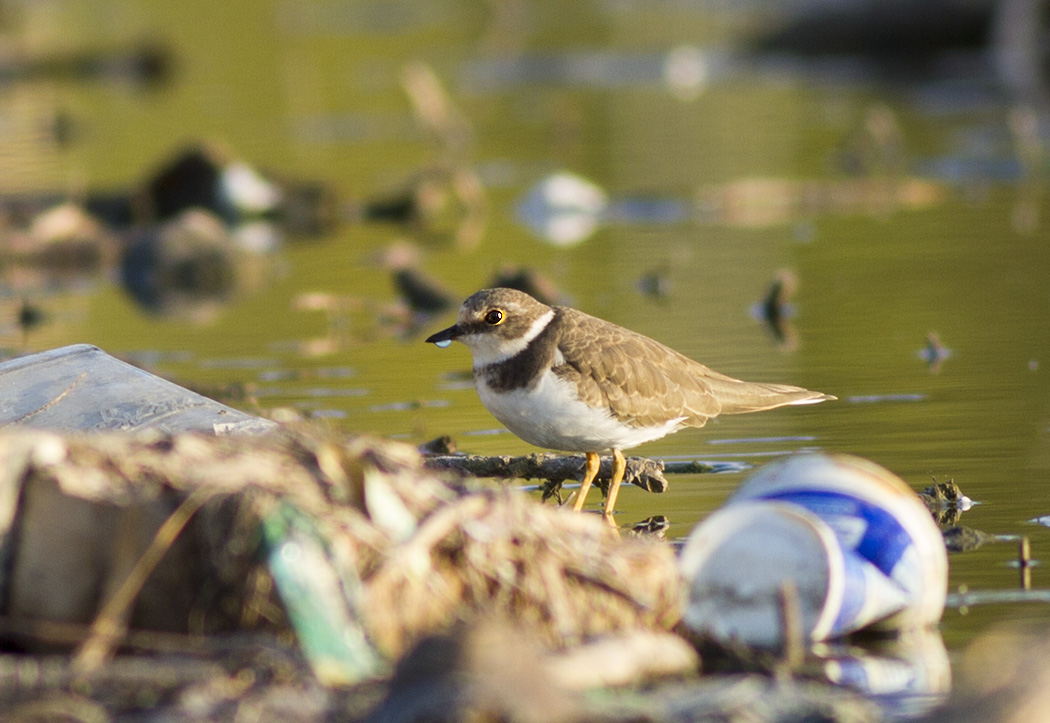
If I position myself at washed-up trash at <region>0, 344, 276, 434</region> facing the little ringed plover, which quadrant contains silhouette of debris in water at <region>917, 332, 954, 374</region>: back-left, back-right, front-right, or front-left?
front-left

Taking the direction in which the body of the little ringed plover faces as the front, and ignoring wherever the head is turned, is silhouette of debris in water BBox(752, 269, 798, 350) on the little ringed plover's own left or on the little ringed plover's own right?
on the little ringed plover's own right

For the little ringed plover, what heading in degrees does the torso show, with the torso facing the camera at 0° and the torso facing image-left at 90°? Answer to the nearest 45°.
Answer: approximately 90°

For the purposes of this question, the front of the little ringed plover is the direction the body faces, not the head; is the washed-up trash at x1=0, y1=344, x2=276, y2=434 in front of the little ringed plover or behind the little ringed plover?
in front

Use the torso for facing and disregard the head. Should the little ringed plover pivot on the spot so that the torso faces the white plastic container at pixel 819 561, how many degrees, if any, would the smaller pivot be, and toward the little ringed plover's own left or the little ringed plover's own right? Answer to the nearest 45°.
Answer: approximately 90° to the little ringed plover's own left

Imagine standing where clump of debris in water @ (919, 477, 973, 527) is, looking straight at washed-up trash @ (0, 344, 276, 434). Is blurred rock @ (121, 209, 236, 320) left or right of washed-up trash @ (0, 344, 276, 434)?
right

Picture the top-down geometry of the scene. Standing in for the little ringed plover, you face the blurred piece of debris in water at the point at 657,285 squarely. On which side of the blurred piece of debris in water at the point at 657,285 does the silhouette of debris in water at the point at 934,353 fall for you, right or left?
right

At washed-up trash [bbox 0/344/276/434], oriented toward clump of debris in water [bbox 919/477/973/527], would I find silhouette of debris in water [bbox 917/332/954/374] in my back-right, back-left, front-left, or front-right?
front-left

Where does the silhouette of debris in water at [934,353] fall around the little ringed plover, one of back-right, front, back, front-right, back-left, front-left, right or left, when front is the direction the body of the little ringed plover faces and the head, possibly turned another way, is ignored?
back-right

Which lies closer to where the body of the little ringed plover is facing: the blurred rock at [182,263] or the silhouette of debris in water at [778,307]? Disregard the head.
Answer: the blurred rock
